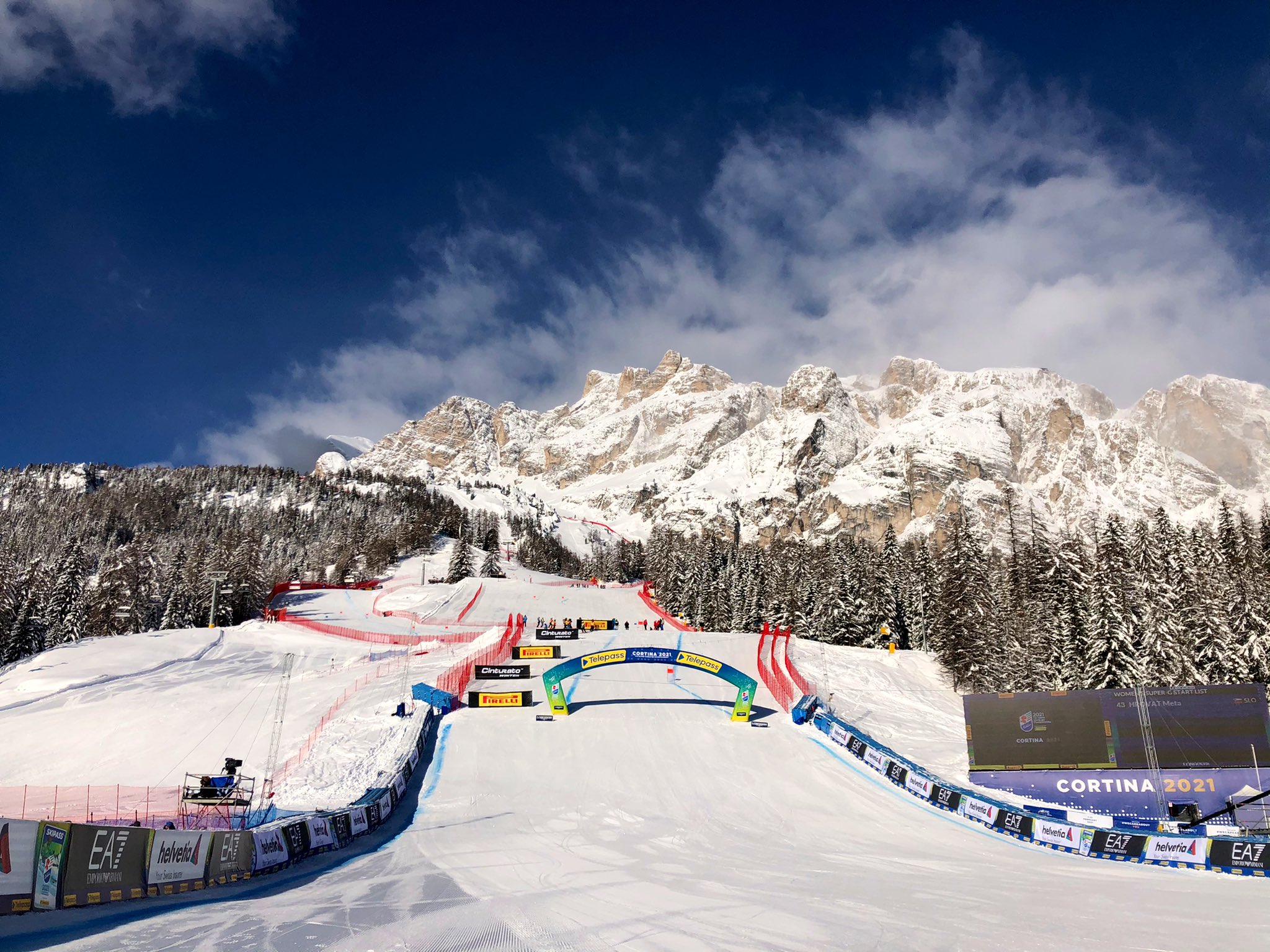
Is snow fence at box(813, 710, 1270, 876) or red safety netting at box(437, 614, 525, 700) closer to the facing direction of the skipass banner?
the snow fence

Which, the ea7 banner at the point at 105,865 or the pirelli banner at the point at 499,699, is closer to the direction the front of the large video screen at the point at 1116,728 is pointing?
the ea7 banner

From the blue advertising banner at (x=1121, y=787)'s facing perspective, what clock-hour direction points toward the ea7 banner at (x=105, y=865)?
The ea7 banner is roughly at 1 o'clock from the blue advertising banner.

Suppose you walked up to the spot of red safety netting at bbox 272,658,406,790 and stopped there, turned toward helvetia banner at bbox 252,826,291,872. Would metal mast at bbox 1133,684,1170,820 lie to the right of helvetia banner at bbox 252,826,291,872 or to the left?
left

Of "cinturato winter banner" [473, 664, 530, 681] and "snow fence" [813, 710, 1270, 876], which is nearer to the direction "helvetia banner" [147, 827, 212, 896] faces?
the snow fence

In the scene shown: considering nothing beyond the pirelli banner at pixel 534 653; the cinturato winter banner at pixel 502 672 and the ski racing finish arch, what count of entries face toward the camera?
3

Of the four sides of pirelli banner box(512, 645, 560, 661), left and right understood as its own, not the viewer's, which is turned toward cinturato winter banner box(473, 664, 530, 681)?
front

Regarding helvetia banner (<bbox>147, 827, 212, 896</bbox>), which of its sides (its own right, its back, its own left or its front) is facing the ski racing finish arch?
left

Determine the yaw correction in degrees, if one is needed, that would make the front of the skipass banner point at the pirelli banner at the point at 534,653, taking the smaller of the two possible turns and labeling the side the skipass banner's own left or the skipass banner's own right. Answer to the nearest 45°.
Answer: approximately 90° to the skipass banner's own left
